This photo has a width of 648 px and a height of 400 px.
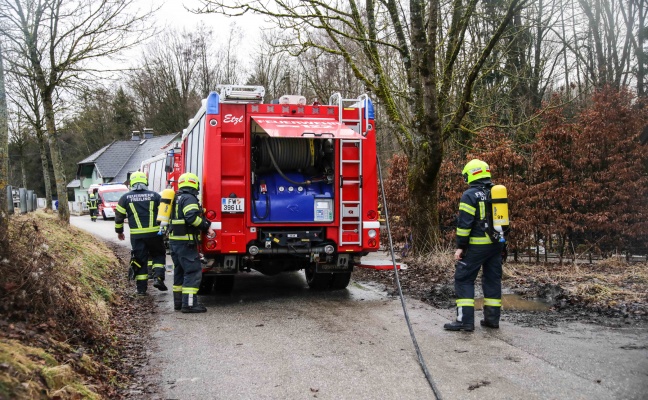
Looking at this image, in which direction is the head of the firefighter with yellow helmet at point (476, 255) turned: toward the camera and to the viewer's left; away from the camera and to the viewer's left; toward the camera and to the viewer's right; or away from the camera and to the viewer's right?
away from the camera and to the viewer's left

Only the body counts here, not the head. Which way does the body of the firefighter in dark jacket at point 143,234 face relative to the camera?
away from the camera

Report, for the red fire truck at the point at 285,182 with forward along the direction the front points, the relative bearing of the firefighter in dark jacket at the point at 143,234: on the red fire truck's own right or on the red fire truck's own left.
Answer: on the red fire truck's own left

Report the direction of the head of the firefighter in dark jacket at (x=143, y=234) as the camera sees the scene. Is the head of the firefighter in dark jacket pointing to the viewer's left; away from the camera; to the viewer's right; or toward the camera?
away from the camera

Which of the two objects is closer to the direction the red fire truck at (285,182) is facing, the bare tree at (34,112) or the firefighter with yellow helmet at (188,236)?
the bare tree

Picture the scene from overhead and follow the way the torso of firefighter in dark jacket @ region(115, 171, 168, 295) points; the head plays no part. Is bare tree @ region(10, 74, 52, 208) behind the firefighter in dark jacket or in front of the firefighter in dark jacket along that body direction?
in front

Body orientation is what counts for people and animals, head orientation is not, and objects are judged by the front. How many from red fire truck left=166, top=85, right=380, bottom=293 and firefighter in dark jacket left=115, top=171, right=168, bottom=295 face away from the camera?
2

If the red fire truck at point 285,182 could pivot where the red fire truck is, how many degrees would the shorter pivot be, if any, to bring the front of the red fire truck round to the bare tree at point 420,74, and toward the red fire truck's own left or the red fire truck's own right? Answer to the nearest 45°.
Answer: approximately 45° to the red fire truck's own right

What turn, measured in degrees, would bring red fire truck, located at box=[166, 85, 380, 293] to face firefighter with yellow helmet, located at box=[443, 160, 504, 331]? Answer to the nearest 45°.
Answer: approximately 135° to its right

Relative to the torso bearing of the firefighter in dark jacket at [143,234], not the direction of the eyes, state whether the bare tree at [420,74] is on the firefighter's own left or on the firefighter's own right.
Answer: on the firefighter's own right

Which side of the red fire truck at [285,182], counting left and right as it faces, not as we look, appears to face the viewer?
back
